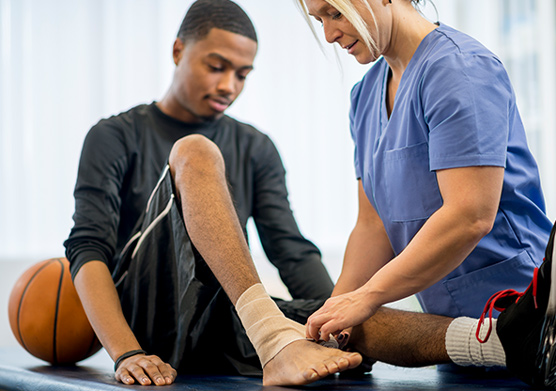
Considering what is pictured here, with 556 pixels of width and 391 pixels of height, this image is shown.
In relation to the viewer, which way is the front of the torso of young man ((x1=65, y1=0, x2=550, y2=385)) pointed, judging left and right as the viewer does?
facing the viewer and to the right of the viewer

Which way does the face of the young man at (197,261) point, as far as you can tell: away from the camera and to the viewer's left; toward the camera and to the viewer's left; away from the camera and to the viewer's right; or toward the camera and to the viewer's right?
toward the camera and to the viewer's right

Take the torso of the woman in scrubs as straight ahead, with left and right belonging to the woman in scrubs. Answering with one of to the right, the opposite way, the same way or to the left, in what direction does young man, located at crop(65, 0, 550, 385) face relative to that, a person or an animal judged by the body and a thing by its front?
to the left

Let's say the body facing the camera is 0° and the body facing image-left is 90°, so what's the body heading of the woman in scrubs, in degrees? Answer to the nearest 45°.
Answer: approximately 45°

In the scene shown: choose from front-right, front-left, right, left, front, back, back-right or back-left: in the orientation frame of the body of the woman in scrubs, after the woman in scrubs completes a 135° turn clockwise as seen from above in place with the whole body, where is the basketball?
left
